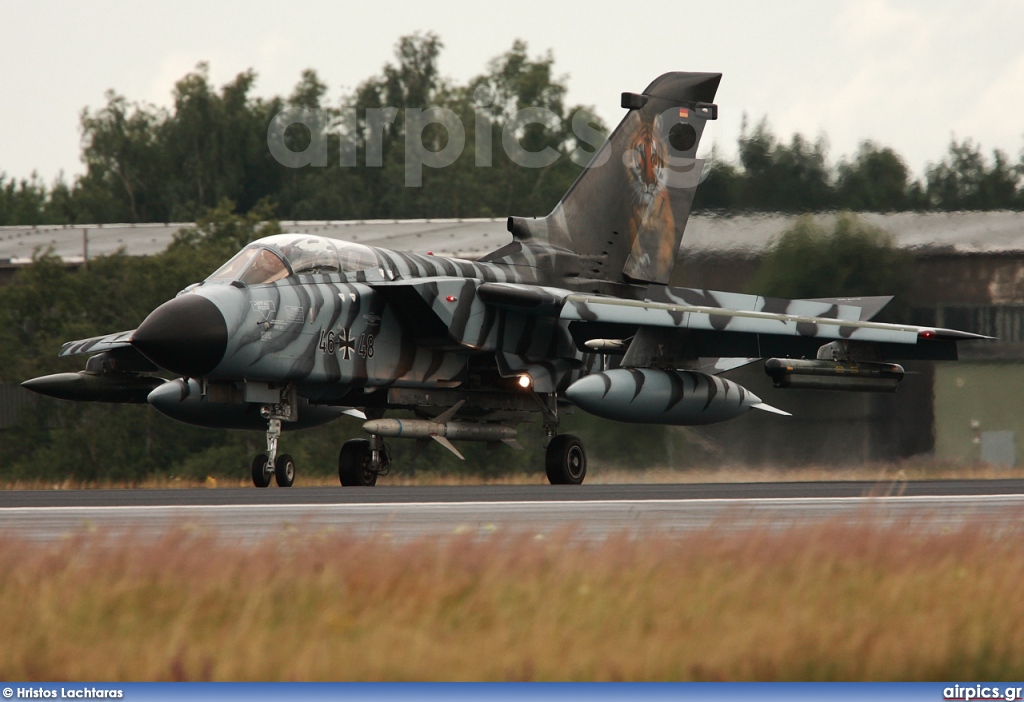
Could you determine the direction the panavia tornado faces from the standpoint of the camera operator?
facing the viewer and to the left of the viewer

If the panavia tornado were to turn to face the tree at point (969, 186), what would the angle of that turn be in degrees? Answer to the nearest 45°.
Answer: approximately 180°

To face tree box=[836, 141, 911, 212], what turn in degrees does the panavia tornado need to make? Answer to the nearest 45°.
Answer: approximately 180°

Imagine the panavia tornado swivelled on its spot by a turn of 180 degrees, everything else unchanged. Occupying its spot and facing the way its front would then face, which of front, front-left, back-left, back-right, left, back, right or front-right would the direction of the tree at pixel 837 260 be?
front

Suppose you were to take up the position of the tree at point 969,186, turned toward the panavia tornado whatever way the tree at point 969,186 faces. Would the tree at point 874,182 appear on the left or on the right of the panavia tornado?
right

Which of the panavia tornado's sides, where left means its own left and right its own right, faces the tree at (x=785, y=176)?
back
